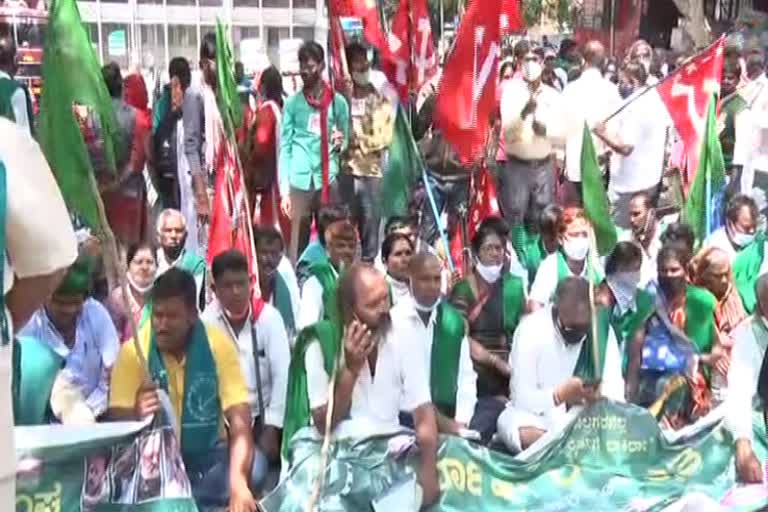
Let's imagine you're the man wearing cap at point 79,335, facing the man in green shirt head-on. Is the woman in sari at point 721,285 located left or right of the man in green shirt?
right

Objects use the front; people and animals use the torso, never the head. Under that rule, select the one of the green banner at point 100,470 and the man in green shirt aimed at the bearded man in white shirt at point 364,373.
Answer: the man in green shirt

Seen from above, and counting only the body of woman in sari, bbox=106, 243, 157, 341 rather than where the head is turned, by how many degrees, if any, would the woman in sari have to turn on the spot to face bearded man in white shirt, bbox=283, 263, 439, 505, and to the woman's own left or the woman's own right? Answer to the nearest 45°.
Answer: approximately 45° to the woman's own left

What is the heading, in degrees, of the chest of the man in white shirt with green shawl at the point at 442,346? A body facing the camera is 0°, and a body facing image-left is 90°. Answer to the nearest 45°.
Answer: approximately 0°

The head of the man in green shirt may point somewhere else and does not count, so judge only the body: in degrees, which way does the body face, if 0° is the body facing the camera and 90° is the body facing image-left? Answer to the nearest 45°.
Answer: approximately 0°

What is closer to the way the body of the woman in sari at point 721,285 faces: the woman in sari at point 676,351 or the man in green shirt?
the woman in sari

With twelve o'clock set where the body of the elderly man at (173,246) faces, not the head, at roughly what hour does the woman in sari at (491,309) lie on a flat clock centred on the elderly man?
The woman in sari is roughly at 10 o'clock from the elderly man.
